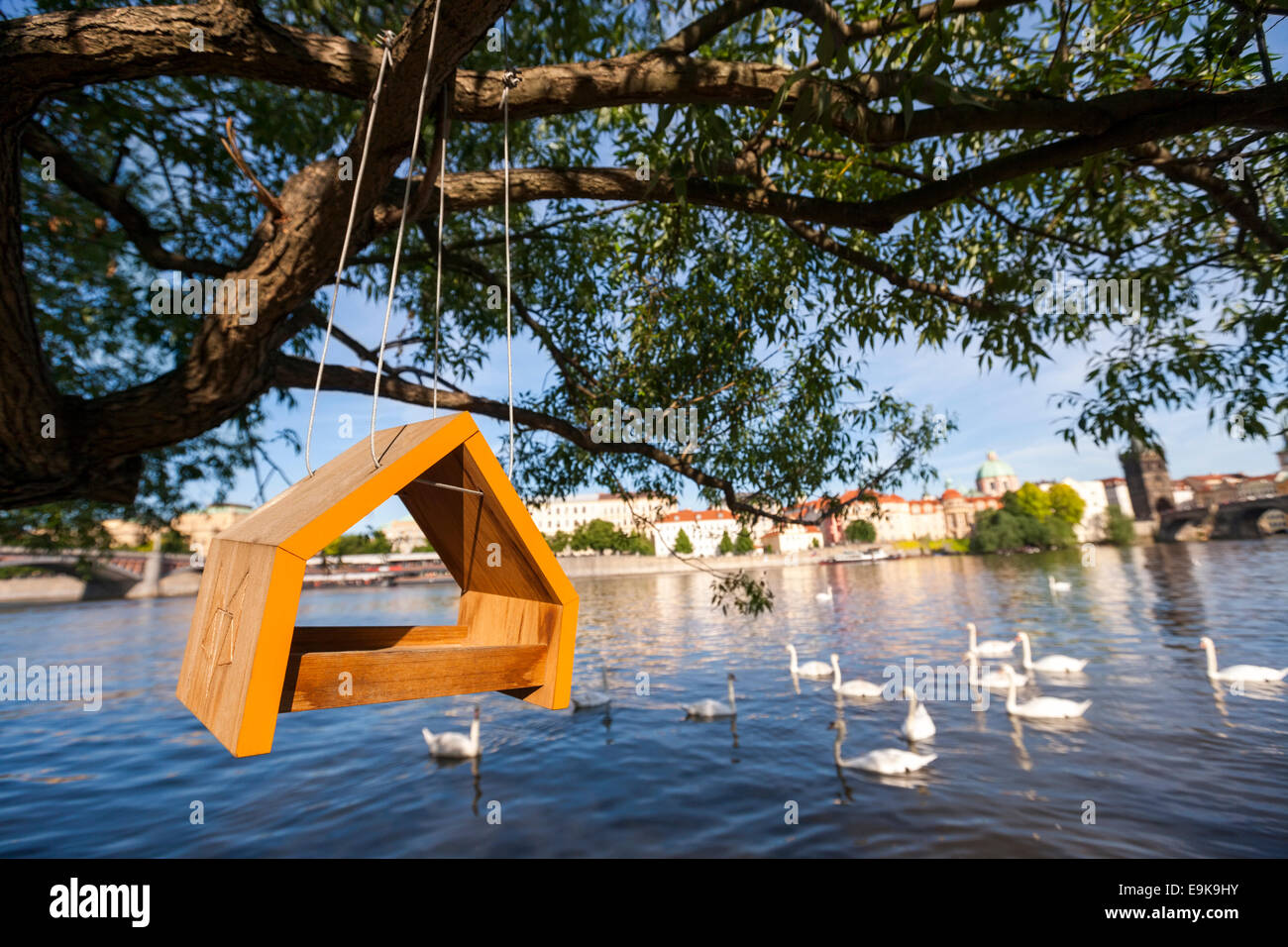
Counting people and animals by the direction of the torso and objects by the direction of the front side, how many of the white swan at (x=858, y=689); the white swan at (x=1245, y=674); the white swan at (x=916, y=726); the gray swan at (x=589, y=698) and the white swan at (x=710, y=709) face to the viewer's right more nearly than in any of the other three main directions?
2

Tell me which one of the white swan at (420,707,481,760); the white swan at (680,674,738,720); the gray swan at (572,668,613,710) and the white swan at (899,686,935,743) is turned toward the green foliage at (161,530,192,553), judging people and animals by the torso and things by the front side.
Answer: the white swan at (899,686,935,743)

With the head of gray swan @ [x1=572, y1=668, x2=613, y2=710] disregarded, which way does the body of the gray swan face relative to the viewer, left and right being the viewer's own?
facing to the right of the viewer

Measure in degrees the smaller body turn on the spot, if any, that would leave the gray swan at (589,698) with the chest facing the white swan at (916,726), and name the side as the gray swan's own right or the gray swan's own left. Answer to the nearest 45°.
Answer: approximately 45° to the gray swan's own right

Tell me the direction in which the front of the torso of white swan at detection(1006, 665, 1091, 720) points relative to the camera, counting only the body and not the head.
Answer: to the viewer's left

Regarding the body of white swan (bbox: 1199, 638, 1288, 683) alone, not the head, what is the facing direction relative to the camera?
to the viewer's left

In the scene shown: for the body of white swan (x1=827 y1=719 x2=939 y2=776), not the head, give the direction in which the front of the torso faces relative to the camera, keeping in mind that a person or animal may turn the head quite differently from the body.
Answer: to the viewer's left

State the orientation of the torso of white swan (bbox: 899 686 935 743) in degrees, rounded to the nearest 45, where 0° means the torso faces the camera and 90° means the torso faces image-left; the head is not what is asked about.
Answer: approximately 45°

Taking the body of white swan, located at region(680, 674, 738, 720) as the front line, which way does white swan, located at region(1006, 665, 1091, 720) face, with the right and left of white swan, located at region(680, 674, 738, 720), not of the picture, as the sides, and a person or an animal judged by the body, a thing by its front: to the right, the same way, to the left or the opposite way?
the opposite way

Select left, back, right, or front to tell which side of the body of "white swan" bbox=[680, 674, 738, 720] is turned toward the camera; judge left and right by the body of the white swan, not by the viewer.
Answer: right

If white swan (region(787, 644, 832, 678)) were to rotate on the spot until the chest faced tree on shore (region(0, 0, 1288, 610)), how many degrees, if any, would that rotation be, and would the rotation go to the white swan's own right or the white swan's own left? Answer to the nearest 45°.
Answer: approximately 90° to the white swan's own left

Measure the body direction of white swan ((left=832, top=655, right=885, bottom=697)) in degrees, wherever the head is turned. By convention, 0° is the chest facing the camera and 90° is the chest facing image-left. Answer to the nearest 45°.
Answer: approximately 90°

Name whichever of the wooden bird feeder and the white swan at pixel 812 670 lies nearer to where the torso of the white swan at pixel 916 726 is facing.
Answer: the wooden bird feeder

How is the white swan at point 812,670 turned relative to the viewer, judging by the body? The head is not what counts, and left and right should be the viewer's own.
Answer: facing to the left of the viewer

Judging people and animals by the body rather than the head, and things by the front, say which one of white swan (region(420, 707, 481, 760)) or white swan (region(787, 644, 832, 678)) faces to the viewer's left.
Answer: white swan (region(787, 644, 832, 678))

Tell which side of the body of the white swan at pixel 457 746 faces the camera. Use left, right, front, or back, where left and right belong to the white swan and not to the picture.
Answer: right
